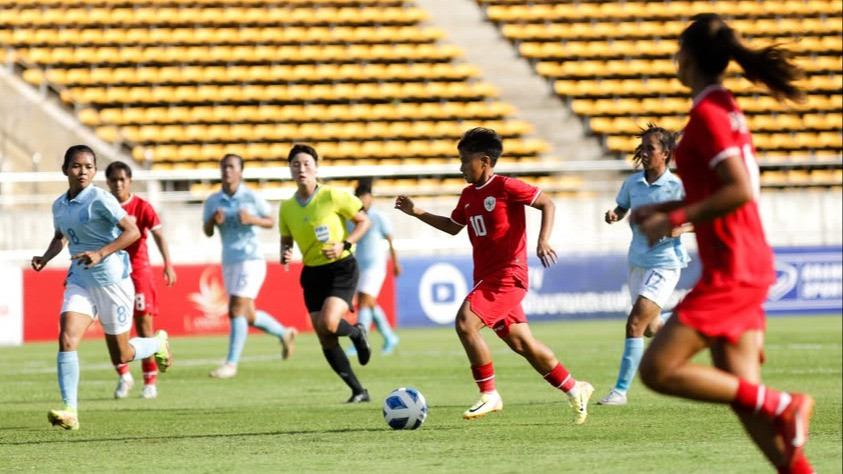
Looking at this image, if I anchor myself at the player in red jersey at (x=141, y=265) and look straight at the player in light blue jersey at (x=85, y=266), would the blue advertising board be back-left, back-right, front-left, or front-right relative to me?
back-left

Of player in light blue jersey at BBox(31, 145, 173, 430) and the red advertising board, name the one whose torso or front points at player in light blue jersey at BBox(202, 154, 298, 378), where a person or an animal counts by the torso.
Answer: the red advertising board

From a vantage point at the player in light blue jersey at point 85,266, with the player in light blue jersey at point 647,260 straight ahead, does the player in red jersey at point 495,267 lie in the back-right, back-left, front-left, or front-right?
front-right

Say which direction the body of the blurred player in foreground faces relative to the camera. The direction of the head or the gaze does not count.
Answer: to the viewer's left

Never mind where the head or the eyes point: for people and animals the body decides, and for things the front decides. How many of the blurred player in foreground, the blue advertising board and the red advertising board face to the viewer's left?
1

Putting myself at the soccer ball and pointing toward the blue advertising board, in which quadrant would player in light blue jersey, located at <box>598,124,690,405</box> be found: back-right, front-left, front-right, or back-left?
front-right

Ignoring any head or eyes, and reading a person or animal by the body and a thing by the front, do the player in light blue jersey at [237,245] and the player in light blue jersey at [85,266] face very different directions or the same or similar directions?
same or similar directions

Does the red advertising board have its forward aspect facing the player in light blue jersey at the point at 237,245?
yes

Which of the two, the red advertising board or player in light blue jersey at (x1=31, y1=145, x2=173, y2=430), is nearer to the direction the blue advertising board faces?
the player in light blue jersey

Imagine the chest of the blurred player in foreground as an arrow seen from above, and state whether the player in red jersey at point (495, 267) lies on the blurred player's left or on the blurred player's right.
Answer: on the blurred player's right

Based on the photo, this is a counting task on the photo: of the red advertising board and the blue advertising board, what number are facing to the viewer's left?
0

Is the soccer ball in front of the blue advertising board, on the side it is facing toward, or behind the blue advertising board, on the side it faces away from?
in front

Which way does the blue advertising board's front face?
toward the camera

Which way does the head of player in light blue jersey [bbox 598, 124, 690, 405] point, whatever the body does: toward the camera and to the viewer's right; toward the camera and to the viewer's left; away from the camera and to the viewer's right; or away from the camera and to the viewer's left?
toward the camera and to the viewer's left

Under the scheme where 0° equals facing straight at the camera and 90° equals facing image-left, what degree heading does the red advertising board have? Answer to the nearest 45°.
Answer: approximately 0°

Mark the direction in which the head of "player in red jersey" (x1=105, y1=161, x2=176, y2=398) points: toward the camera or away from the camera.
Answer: toward the camera

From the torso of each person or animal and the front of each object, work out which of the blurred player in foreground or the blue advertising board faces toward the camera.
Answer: the blue advertising board
